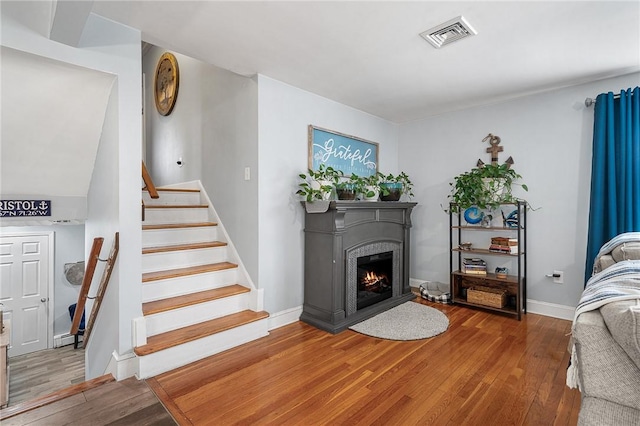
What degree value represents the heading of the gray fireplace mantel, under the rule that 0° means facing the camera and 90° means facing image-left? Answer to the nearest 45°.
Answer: approximately 315°

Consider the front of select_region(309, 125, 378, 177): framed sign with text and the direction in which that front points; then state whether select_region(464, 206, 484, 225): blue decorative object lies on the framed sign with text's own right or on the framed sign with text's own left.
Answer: on the framed sign with text's own left

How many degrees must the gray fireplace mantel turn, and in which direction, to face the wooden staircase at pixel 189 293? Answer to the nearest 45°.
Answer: approximately 135° to its right

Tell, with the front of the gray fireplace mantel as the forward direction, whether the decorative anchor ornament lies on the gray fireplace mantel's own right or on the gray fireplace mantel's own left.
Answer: on the gray fireplace mantel's own left

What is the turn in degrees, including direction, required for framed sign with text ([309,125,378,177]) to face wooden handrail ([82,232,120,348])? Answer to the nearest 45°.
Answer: approximately 90° to its right

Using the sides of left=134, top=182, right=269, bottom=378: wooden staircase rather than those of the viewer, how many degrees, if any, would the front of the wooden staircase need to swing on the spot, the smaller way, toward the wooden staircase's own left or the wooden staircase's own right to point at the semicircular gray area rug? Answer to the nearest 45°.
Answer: approximately 45° to the wooden staircase's own left

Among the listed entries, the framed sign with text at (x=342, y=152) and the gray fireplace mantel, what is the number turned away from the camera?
0

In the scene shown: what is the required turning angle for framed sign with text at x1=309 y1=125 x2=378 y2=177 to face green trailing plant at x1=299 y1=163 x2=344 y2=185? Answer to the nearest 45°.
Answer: approximately 45° to its right
